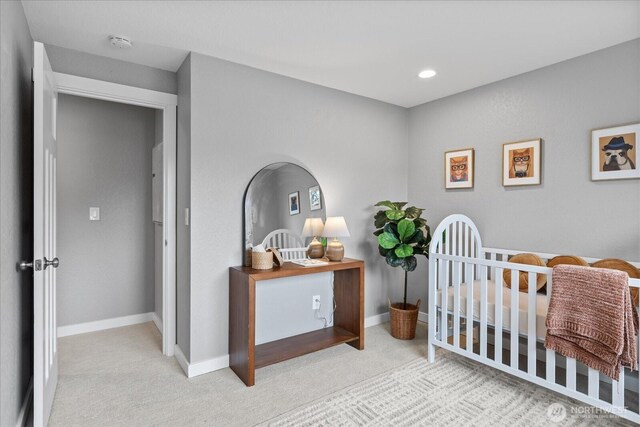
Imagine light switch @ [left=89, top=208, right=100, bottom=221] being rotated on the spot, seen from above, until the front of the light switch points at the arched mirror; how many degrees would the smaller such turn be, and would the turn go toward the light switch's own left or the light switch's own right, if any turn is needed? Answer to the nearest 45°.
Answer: approximately 45° to the light switch's own left

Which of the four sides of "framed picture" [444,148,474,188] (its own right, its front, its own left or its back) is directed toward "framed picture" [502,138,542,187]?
left

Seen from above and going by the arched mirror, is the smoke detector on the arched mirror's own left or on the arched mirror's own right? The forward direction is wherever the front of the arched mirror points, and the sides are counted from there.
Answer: on the arched mirror's own right

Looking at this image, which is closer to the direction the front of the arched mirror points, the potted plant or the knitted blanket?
the knitted blanket

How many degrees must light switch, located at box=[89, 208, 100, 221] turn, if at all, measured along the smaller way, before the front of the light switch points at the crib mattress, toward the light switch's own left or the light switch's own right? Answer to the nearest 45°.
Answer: approximately 45° to the light switch's own left

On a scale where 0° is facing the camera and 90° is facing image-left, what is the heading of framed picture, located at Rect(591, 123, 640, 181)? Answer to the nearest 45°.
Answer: approximately 45°

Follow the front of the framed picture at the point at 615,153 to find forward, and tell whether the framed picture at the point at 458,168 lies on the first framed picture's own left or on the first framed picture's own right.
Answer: on the first framed picture's own right

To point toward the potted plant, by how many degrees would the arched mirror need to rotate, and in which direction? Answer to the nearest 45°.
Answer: approximately 45° to its left

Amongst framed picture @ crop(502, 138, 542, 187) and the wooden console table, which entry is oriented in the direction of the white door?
the framed picture

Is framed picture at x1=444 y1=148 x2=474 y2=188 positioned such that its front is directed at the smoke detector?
yes
